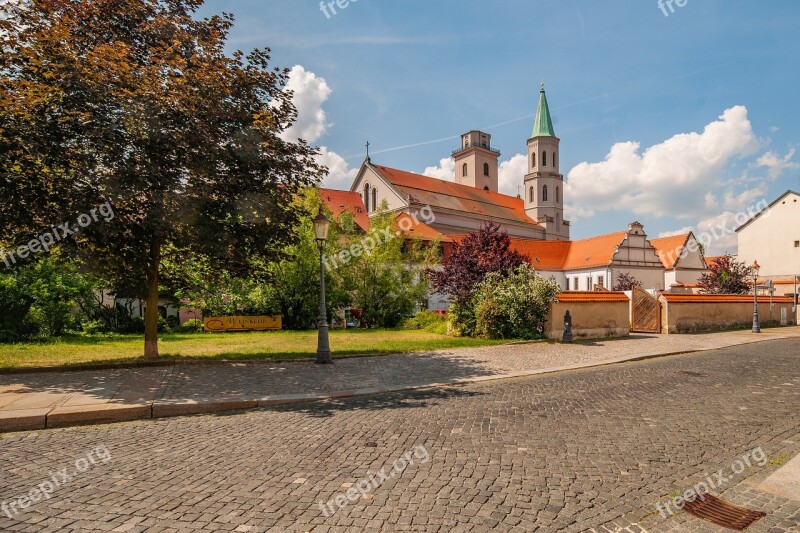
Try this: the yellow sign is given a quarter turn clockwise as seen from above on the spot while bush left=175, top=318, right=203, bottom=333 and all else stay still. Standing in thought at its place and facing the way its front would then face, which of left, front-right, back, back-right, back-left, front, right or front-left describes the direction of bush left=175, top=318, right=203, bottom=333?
front

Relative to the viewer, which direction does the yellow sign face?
toward the camera

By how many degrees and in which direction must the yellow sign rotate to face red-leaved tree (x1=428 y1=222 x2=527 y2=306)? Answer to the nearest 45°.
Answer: approximately 45° to its left

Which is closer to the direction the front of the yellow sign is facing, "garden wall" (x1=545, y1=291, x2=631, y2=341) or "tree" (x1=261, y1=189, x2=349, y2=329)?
the garden wall

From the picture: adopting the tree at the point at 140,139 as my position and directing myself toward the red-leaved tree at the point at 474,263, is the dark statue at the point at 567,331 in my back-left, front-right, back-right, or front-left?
front-right

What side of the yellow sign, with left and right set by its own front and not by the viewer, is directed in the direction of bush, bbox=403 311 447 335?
left

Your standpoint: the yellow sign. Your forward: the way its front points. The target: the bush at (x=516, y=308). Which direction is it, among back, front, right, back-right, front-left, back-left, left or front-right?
front-left

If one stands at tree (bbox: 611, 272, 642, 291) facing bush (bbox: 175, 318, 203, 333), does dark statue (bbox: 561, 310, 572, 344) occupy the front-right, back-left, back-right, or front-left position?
front-left
